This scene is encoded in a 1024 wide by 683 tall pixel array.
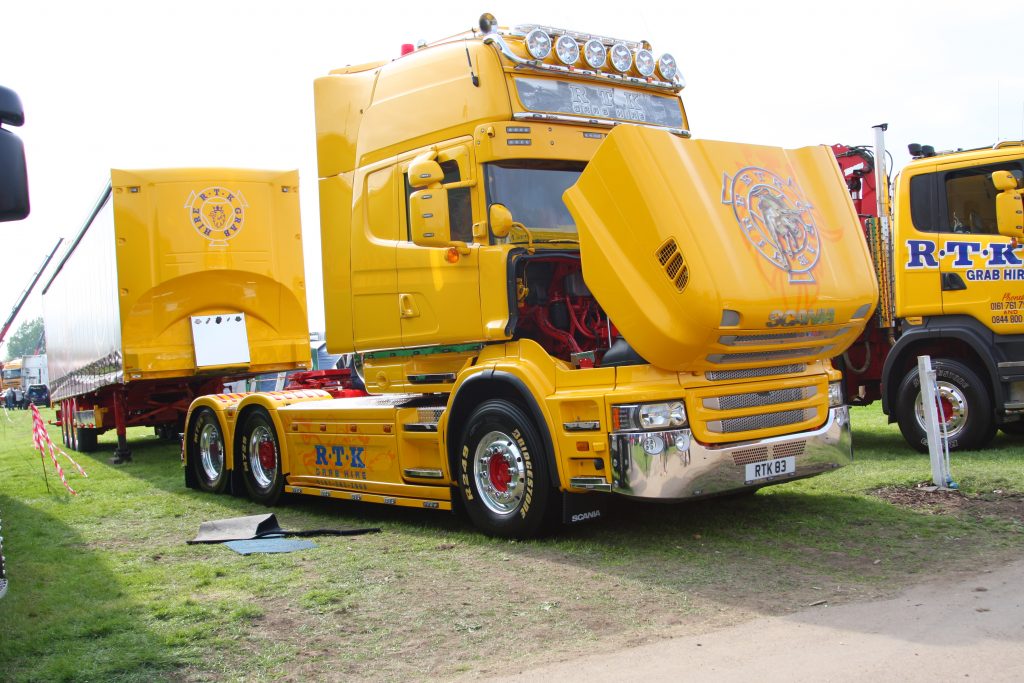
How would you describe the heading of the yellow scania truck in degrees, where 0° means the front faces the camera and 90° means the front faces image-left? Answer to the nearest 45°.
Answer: approximately 315°
